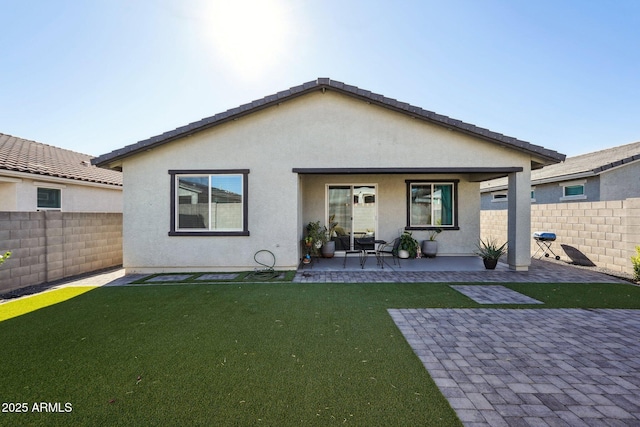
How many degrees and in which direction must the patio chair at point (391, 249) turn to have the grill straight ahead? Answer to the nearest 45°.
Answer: approximately 180°

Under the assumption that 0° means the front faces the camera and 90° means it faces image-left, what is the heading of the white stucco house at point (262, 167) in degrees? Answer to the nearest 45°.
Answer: approximately 180°

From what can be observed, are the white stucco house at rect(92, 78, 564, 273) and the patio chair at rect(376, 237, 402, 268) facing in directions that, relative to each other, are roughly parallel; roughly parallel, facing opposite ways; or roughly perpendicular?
roughly perpendicular

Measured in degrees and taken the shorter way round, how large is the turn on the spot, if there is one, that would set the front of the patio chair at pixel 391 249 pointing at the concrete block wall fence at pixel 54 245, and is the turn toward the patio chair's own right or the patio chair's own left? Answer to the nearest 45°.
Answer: approximately 45° to the patio chair's own left

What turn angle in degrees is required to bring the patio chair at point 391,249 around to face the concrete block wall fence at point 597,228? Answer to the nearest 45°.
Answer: approximately 180°

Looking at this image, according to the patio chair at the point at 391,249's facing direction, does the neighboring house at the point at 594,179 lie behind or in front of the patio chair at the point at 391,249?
behind

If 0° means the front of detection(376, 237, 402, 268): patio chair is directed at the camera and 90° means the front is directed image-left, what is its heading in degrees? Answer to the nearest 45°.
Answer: approximately 90°

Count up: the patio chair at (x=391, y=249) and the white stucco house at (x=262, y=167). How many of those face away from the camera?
1
